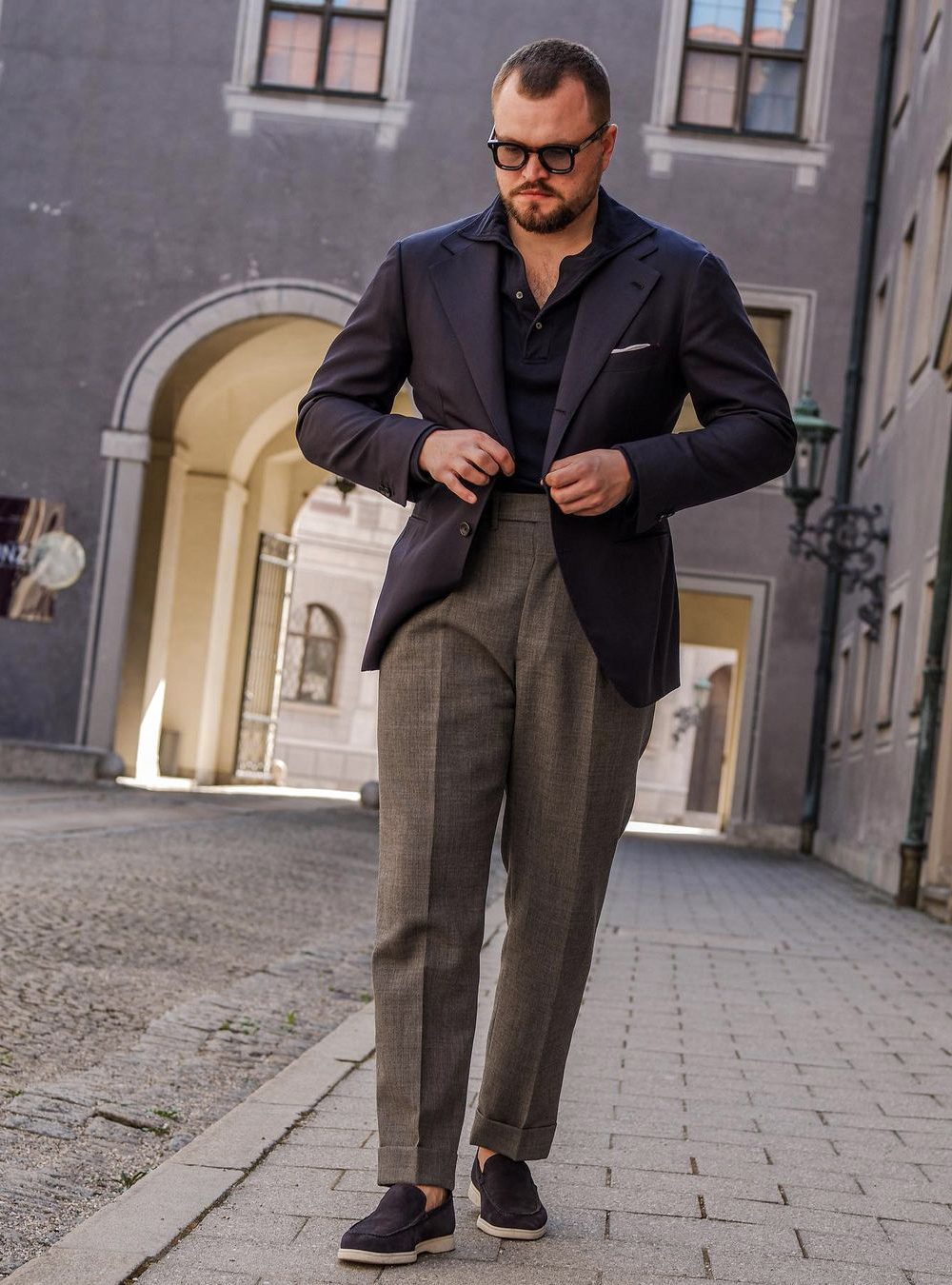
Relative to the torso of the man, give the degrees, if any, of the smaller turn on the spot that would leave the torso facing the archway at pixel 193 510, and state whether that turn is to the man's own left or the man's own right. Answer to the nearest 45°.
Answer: approximately 180°

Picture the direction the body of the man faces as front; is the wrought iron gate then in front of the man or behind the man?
behind

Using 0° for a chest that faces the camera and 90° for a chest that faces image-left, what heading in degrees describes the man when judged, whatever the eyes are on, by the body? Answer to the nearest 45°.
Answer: approximately 0°

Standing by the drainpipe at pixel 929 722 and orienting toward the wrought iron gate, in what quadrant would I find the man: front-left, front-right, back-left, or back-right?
back-left

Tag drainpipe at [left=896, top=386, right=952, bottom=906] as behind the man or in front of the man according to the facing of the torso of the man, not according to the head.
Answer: behind
